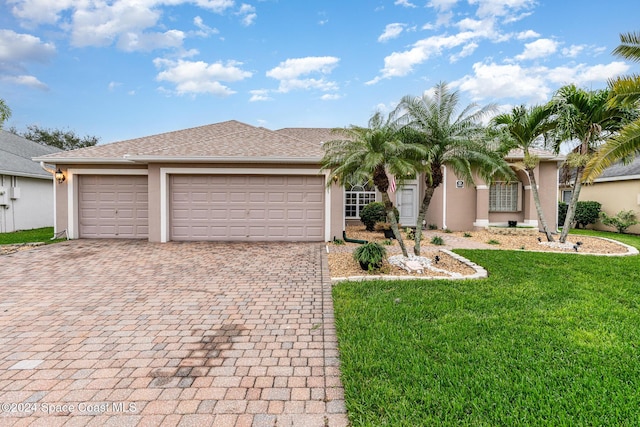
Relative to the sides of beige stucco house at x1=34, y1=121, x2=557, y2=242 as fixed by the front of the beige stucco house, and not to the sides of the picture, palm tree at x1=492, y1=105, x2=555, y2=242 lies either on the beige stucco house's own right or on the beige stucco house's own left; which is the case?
on the beige stucco house's own left

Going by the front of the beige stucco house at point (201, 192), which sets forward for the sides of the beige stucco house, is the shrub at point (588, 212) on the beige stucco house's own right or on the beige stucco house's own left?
on the beige stucco house's own left

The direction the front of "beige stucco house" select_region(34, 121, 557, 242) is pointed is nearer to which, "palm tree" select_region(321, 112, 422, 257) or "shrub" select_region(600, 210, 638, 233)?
the palm tree

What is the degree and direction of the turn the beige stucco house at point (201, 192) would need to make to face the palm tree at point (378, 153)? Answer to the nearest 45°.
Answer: approximately 45° to its left

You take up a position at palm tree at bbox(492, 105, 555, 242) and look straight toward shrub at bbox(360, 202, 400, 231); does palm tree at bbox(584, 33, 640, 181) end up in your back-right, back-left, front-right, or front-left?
back-left

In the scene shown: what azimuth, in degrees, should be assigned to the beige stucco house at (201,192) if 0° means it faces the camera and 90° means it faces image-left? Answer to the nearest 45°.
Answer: approximately 0°

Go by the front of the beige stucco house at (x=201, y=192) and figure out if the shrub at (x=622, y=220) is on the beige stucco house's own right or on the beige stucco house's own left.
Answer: on the beige stucco house's own left
